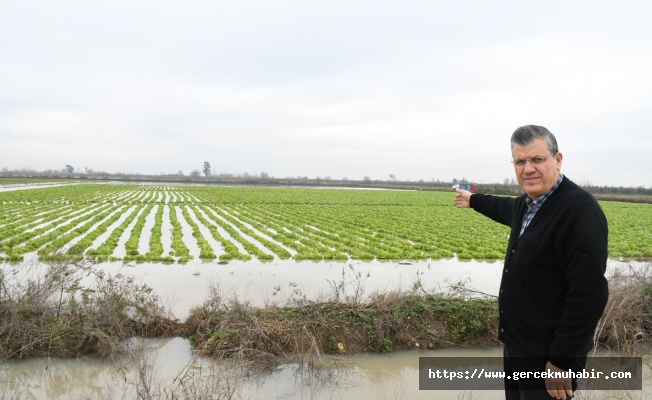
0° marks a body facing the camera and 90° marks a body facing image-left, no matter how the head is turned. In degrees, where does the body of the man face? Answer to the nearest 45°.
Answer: approximately 45°
